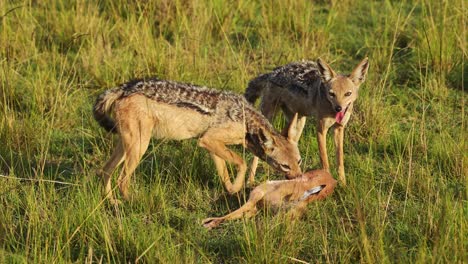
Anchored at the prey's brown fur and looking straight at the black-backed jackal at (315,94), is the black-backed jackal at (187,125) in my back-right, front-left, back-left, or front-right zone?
front-left

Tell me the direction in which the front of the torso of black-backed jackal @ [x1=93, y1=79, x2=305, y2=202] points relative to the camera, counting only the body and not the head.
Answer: to the viewer's right

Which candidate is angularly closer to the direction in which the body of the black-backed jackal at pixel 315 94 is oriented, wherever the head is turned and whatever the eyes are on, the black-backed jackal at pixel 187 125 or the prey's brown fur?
the prey's brown fur

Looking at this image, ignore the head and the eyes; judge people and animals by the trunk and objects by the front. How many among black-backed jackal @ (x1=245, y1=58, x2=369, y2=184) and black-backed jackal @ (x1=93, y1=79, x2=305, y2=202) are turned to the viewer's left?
0

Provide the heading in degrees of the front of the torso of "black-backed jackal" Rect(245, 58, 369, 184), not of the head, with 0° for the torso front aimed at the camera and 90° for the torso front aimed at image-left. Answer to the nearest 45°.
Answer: approximately 315°

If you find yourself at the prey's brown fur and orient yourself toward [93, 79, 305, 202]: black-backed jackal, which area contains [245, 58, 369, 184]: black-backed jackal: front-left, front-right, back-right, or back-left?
front-right

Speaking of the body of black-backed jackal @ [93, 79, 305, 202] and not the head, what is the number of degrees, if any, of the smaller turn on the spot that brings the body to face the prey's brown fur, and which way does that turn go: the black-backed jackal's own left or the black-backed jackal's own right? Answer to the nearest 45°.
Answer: approximately 45° to the black-backed jackal's own right

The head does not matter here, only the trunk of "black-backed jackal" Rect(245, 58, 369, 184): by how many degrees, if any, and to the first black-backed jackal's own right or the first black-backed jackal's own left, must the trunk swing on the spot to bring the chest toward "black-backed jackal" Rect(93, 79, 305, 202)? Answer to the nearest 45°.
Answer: approximately 90° to the first black-backed jackal's own right
